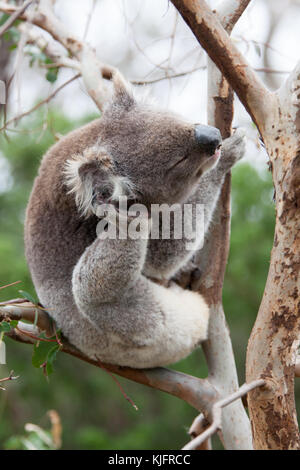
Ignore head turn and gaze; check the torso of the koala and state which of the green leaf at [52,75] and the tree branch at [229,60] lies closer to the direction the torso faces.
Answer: the tree branch

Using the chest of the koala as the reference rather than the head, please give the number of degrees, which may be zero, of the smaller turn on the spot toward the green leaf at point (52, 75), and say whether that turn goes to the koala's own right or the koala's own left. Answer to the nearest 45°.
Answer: approximately 135° to the koala's own left

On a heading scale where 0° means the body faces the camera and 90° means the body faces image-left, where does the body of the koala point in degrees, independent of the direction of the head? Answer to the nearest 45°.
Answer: approximately 270°
